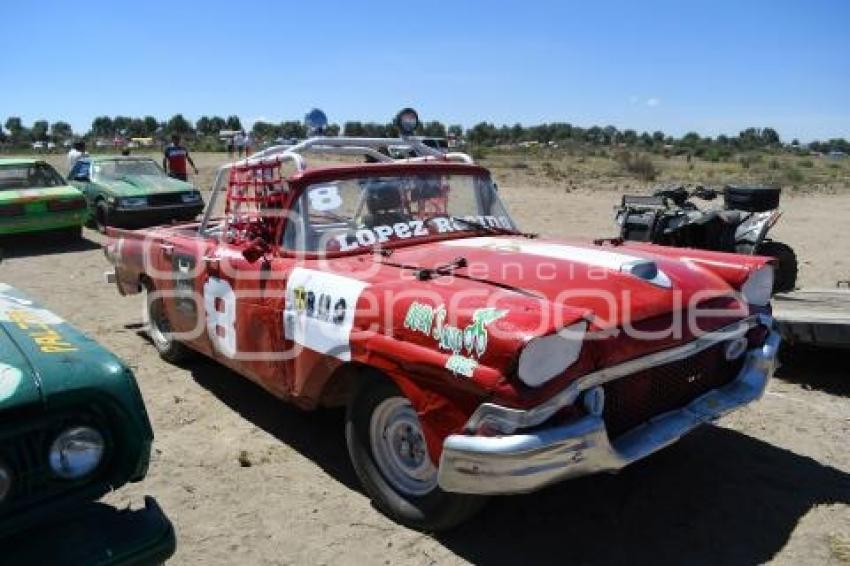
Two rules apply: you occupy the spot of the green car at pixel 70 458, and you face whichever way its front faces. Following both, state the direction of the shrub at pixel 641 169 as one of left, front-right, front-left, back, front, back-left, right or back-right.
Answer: left

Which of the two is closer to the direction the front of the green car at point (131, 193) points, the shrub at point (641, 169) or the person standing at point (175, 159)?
the shrub

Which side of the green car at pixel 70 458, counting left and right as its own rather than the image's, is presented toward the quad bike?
left

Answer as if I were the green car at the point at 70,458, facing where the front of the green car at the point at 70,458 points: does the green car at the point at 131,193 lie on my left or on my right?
on my left

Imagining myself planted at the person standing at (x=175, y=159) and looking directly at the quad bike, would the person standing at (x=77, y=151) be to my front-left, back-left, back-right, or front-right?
back-right

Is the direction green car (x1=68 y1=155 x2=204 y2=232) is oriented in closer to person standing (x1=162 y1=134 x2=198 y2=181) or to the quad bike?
the quad bike

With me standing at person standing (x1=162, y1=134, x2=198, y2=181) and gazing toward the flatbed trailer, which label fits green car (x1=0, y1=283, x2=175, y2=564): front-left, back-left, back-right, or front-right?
front-right

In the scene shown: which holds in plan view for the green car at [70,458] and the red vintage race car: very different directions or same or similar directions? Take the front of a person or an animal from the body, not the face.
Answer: same or similar directions

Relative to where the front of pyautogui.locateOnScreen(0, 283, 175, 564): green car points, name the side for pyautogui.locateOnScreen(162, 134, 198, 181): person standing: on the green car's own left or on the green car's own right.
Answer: on the green car's own left

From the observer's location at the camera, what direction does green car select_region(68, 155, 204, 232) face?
facing the viewer and to the right of the viewer

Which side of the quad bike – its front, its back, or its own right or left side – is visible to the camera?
left

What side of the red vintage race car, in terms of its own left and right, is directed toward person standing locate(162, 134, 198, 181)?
back

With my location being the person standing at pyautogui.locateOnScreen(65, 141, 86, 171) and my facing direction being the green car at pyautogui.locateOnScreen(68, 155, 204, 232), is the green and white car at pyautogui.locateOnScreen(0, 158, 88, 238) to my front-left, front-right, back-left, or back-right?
front-right

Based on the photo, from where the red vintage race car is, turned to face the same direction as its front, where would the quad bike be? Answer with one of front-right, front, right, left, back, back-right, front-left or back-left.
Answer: left

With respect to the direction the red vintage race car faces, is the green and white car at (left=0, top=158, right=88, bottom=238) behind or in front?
behind
